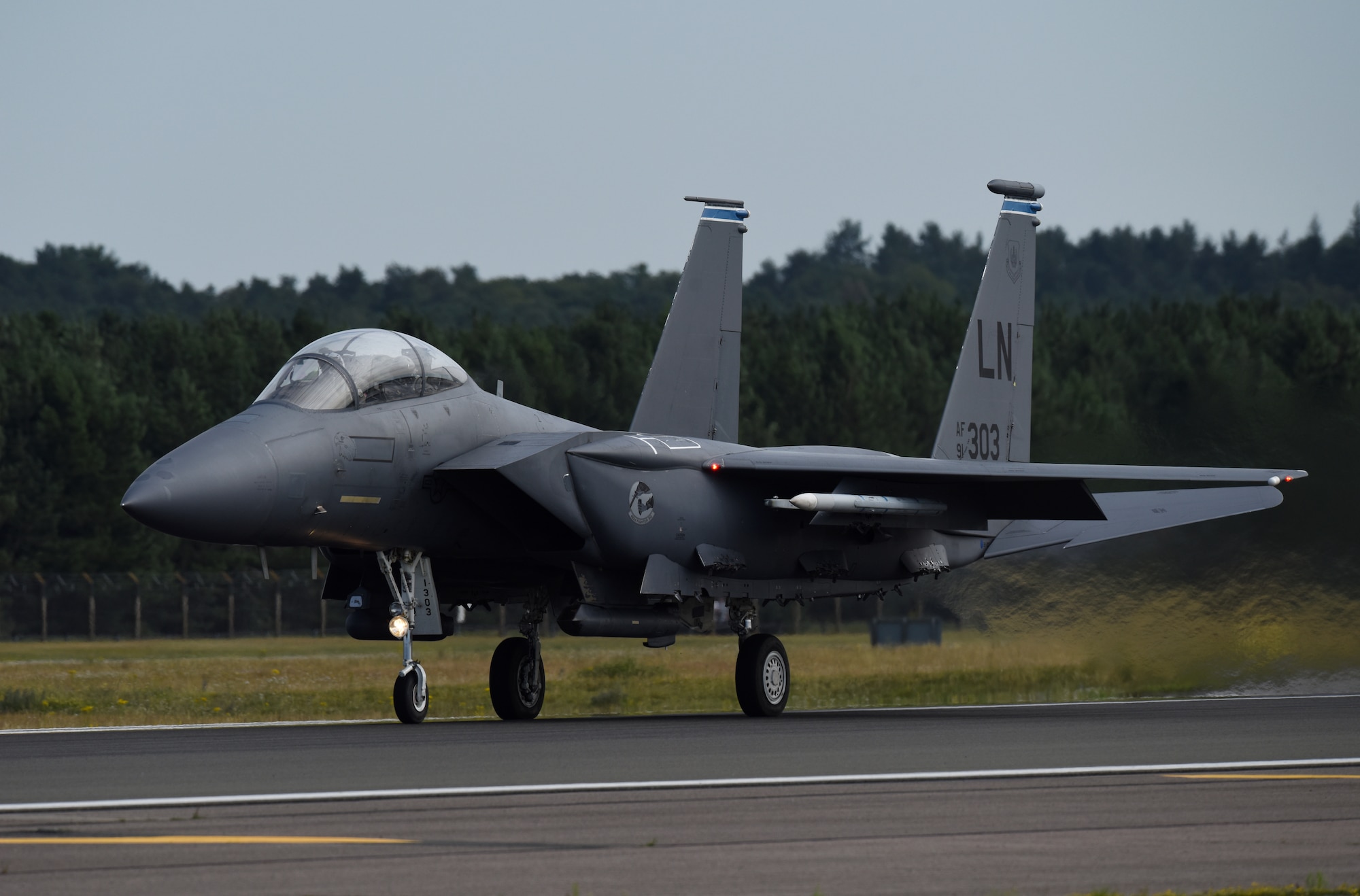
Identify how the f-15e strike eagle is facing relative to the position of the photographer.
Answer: facing the viewer and to the left of the viewer

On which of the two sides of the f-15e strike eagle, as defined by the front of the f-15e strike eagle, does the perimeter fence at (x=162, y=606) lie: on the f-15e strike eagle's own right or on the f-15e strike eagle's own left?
on the f-15e strike eagle's own right
